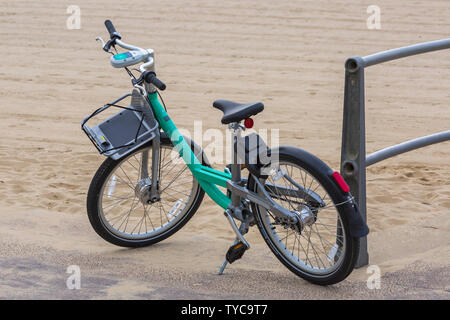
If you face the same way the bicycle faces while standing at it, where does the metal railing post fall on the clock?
The metal railing post is roughly at 5 o'clock from the bicycle.

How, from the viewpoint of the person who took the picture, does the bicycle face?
facing away from the viewer and to the left of the viewer
